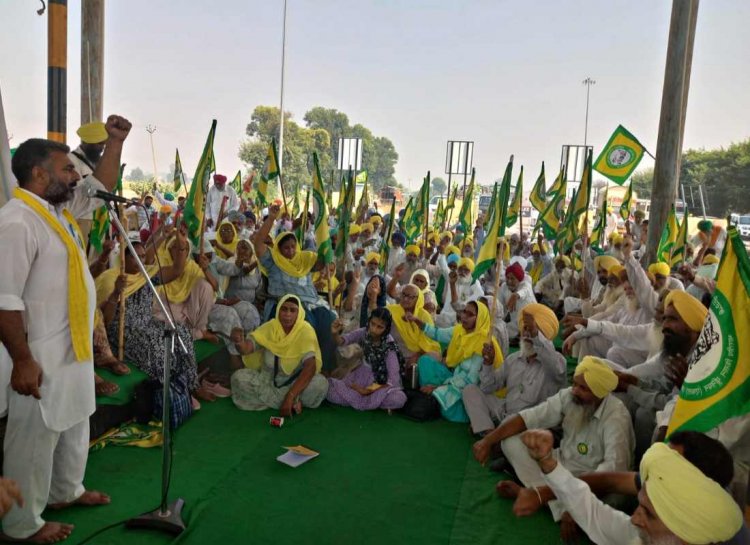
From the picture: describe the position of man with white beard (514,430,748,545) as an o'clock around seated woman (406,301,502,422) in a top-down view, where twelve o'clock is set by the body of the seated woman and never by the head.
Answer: The man with white beard is roughly at 10 o'clock from the seated woman.

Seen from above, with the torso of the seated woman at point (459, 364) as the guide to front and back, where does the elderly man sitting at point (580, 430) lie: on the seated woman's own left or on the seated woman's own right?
on the seated woman's own left

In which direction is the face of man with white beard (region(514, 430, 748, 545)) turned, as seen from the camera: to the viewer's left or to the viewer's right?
to the viewer's left

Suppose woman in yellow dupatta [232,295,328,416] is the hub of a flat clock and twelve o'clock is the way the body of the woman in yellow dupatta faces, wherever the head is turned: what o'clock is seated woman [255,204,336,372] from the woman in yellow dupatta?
The seated woman is roughly at 6 o'clock from the woman in yellow dupatta.

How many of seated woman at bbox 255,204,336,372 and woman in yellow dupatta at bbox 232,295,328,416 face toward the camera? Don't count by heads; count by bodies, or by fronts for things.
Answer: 2

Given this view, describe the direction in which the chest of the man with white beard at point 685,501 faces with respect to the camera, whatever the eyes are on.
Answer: to the viewer's left
